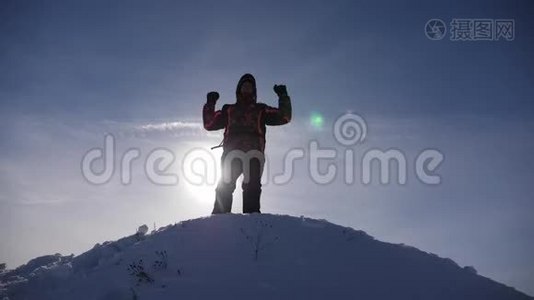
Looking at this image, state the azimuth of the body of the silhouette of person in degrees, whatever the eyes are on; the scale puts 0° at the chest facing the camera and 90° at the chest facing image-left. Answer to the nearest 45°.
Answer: approximately 0°
